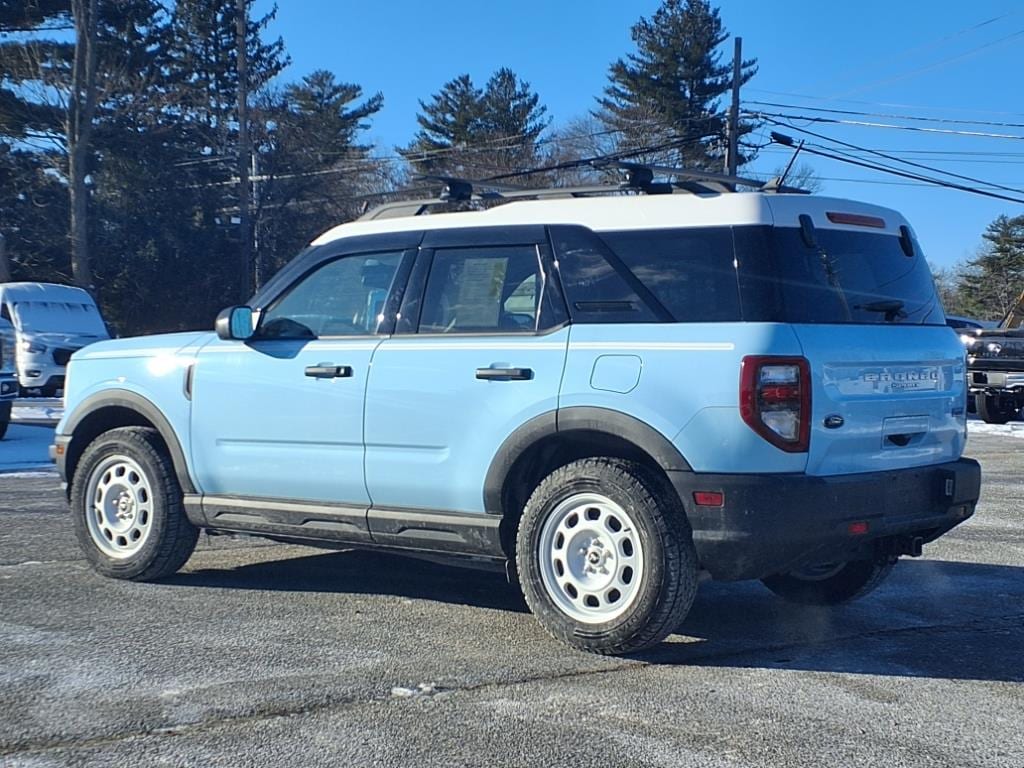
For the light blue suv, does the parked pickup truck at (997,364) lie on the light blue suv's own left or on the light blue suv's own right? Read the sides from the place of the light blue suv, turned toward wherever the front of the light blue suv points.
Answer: on the light blue suv's own right

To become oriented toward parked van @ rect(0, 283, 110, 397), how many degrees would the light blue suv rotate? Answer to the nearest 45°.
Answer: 0° — it already faces it

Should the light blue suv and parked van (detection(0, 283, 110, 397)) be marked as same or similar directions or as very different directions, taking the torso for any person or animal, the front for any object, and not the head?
very different directions

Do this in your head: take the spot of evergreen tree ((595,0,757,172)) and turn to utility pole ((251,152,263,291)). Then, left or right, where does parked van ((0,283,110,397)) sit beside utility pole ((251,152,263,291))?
left

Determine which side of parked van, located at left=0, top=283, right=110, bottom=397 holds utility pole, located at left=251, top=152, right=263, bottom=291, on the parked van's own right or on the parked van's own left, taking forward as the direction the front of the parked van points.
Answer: on the parked van's own left

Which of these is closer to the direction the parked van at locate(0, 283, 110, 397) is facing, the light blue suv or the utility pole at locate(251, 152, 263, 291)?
the light blue suv

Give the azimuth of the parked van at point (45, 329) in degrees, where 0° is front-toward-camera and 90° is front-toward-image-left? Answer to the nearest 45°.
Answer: approximately 315°

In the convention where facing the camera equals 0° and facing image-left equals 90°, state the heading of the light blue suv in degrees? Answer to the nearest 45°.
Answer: approximately 135°

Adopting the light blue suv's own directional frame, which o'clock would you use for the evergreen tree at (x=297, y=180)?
The evergreen tree is roughly at 1 o'clock from the light blue suv.

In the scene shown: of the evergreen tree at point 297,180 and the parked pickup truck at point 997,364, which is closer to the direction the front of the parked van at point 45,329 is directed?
the parked pickup truck
